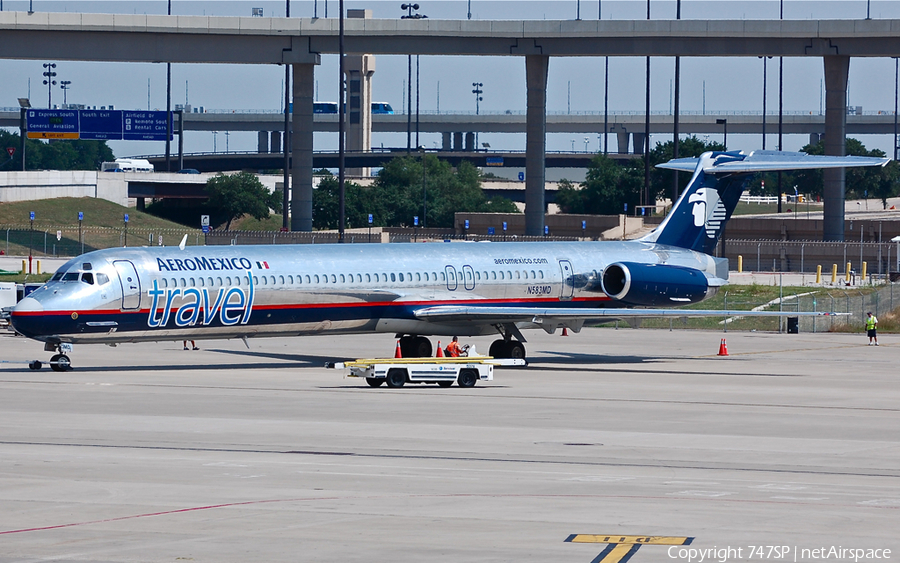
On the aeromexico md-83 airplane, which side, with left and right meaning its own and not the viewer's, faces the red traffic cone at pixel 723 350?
back

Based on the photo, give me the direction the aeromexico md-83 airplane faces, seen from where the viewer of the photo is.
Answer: facing the viewer and to the left of the viewer
